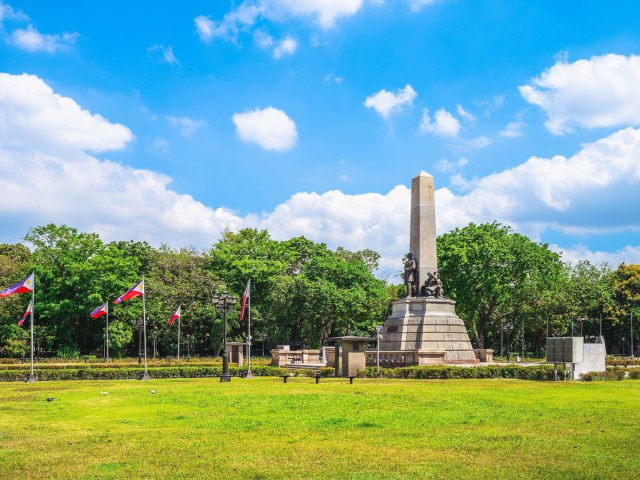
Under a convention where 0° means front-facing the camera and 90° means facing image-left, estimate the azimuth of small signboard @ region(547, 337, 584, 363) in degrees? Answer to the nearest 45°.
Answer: approximately 0°

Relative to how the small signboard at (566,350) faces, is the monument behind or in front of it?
behind

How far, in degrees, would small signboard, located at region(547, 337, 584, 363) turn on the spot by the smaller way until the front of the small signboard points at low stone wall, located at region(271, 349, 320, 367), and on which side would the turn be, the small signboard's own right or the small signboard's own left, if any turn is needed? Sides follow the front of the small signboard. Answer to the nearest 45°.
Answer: approximately 45° to the small signboard's own right
